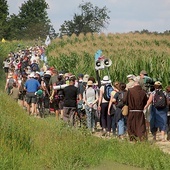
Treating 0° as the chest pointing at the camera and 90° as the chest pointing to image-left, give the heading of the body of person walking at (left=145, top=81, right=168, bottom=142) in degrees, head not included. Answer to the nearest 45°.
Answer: approximately 180°

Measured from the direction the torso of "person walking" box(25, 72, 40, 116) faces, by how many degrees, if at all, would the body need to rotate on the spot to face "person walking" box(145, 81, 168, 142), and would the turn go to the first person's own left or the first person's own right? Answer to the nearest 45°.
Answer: approximately 135° to the first person's own right

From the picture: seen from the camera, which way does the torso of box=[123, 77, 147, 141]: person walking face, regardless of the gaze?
away from the camera

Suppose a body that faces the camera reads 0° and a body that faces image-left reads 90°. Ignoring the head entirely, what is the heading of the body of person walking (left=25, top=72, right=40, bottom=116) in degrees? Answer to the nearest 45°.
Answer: approximately 180°

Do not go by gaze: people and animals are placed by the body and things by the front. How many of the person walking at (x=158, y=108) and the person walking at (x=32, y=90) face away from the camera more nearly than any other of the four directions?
2

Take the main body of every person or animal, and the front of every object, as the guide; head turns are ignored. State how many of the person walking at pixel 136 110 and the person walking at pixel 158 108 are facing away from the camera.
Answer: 2
